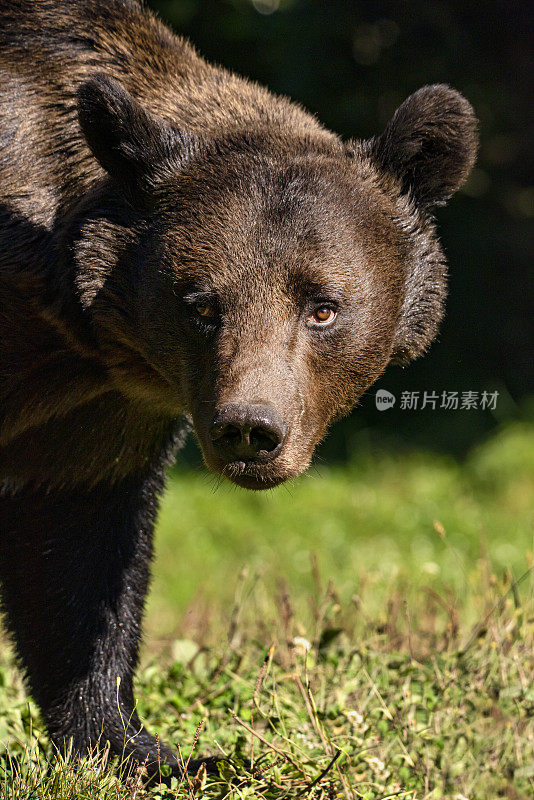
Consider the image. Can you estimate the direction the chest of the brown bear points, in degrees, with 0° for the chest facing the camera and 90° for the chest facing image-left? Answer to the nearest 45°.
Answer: approximately 315°
